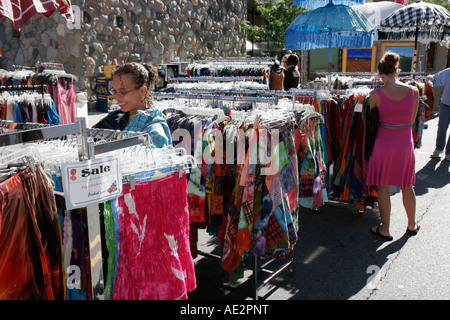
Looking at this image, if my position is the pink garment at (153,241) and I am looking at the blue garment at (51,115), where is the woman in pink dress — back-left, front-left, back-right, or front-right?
front-right

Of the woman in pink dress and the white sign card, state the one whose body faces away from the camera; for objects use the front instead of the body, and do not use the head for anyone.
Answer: the woman in pink dress

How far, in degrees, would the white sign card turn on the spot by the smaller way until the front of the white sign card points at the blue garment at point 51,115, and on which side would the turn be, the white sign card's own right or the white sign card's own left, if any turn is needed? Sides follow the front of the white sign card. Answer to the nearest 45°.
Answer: approximately 180°

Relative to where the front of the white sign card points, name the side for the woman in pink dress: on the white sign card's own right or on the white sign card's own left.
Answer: on the white sign card's own left

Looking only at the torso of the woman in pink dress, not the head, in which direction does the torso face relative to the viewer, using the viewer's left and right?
facing away from the viewer

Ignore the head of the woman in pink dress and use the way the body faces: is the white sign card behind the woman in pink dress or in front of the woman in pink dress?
behind

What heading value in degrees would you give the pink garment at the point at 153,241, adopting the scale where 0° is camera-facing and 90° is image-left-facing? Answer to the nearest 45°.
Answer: approximately 0°

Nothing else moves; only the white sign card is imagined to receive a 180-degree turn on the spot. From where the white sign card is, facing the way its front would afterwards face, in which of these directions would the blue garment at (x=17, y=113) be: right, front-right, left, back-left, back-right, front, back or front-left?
front

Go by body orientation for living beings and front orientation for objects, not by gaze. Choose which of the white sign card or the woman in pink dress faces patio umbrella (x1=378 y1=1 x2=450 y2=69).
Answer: the woman in pink dress

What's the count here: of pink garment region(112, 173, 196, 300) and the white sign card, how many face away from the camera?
0

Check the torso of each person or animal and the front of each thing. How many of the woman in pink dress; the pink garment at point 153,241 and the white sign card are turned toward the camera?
2

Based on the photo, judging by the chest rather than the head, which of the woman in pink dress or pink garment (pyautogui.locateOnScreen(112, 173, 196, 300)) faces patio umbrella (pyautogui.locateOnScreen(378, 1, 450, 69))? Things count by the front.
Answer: the woman in pink dress

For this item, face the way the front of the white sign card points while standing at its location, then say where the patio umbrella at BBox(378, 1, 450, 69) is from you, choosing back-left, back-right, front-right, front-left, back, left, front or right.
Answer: back-left

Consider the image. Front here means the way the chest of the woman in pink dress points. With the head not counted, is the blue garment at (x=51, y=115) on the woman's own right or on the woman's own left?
on the woman's own left

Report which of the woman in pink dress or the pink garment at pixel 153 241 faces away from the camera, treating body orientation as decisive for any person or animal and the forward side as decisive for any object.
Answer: the woman in pink dress

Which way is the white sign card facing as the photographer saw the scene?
facing the viewer
